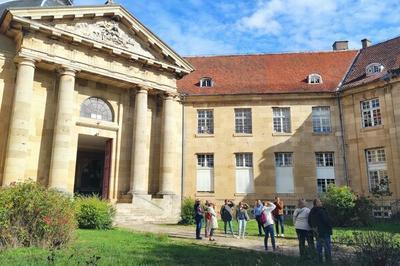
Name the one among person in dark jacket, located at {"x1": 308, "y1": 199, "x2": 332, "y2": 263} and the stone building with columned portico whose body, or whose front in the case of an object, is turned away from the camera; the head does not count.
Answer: the person in dark jacket

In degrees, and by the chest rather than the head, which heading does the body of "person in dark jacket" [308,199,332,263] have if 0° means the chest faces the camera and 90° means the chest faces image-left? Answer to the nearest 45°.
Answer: approximately 180°

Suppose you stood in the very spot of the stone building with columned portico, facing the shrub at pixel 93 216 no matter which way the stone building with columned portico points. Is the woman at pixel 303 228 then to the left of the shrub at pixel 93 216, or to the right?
left

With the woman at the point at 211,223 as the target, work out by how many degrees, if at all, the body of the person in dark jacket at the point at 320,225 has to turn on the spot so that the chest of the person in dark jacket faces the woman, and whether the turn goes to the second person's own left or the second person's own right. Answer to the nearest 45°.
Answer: approximately 45° to the second person's own left

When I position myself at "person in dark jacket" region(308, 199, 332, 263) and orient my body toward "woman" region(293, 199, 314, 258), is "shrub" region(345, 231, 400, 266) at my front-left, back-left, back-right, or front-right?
back-left

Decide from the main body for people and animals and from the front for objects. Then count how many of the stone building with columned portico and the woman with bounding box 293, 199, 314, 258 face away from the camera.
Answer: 1

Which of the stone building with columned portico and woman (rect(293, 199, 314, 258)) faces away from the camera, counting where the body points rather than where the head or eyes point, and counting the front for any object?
the woman

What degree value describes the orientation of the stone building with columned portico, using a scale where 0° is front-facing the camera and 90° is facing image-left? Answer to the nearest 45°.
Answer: approximately 315°

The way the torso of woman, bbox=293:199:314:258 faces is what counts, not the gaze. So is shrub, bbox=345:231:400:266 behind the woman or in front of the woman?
behind

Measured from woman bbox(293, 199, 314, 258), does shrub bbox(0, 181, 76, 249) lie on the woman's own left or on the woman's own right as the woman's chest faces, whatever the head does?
on the woman's own left

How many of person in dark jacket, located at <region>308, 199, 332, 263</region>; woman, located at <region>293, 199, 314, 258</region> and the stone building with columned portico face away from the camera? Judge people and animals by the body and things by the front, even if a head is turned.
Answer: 2

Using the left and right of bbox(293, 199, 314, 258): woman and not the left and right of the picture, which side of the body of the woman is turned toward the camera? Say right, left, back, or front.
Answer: back
